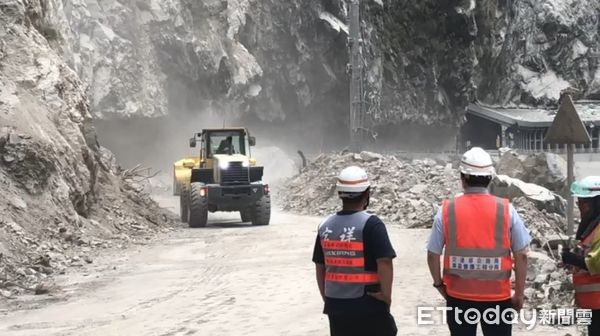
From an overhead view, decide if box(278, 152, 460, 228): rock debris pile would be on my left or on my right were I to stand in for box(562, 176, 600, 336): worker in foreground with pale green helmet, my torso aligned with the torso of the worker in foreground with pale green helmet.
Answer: on my right

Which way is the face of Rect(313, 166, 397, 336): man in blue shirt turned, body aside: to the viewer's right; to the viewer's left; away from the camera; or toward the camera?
away from the camera

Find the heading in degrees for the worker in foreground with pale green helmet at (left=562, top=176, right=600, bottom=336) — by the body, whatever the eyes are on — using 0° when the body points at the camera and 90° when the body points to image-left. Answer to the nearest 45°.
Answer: approximately 90°

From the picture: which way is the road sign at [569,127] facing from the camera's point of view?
away from the camera

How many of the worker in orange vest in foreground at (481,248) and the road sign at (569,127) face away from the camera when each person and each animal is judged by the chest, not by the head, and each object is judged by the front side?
2

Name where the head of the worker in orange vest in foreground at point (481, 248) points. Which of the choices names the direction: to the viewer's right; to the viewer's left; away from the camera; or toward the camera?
away from the camera

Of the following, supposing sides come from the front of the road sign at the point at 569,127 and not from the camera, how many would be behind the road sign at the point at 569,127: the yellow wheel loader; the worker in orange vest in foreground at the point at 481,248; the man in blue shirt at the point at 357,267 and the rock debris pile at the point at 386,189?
2

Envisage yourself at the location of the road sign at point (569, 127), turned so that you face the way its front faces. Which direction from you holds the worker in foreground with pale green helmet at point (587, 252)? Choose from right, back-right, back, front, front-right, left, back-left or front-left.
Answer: back

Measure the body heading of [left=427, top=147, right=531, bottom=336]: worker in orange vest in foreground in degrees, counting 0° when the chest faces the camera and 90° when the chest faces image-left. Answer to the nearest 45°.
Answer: approximately 180°

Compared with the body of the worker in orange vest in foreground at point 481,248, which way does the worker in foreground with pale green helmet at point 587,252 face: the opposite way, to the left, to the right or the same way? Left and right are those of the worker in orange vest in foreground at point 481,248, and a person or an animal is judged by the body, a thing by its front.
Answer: to the left

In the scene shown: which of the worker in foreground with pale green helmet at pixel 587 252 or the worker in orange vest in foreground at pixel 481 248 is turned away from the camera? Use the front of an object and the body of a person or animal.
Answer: the worker in orange vest in foreground at pixel 481 248

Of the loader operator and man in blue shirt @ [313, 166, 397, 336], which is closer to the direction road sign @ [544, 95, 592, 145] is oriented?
the loader operator

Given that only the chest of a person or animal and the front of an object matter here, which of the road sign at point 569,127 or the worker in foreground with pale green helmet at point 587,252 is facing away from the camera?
the road sign
